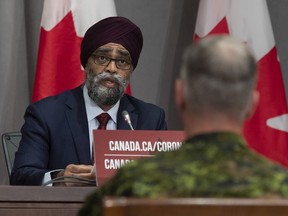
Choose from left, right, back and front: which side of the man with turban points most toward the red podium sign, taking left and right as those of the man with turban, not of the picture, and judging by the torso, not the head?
front

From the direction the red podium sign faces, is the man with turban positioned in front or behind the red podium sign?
behind

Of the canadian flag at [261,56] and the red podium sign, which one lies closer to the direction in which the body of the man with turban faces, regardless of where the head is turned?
the red podium sign

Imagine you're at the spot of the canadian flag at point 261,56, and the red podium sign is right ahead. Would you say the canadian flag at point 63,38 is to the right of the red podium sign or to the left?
right

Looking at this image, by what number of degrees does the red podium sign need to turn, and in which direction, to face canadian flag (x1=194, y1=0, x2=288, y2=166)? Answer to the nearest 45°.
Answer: approximately 135° to its left

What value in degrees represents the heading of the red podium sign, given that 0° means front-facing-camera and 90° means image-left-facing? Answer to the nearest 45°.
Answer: approximately 0°

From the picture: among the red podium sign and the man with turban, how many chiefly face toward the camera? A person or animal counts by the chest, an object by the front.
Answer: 2
